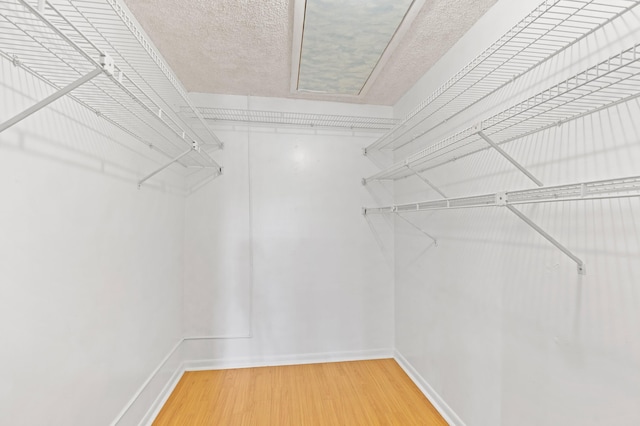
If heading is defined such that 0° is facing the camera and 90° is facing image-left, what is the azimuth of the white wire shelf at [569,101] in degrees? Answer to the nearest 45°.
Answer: approximately 45°

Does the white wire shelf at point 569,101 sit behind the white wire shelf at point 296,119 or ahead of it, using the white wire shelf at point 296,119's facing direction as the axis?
ahead

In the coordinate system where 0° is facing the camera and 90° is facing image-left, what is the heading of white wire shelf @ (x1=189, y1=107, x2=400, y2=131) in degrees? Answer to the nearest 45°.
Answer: approximately 0°

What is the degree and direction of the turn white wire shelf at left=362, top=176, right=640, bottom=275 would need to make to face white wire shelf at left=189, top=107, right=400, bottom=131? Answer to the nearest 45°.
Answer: approximately 90° to its right

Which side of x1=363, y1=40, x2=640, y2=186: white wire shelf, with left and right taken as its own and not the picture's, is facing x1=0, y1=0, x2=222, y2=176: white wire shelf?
front

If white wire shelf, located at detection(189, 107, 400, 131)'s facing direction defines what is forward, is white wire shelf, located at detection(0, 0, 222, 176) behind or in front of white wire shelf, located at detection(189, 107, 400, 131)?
in front

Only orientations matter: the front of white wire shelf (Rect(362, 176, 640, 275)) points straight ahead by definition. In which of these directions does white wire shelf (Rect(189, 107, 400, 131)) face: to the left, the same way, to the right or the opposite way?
to the left

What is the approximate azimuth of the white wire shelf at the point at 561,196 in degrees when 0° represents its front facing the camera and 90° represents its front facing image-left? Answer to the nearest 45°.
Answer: approximately 45°

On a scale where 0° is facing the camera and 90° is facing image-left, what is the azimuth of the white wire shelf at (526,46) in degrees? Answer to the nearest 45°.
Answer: approximately 45°
